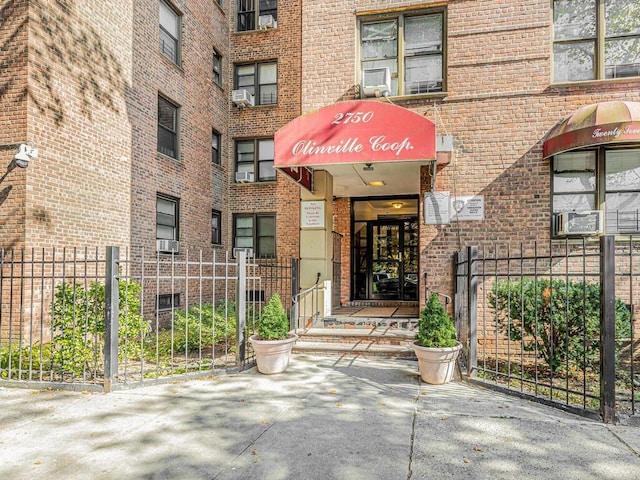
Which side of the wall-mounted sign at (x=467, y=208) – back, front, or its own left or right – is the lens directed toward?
front

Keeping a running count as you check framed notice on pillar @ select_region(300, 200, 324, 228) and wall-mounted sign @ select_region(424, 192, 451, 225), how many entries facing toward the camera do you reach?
2

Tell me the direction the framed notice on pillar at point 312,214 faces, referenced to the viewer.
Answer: facing the viewer

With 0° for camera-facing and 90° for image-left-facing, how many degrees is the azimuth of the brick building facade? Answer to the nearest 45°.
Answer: approximately 0°

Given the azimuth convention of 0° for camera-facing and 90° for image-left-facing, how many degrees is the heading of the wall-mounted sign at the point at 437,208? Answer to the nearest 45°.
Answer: approximately 0°

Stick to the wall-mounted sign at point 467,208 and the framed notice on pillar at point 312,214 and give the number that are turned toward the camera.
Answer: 2

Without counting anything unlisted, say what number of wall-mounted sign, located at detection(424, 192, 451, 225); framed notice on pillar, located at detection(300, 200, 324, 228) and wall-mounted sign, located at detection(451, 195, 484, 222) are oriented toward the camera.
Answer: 3

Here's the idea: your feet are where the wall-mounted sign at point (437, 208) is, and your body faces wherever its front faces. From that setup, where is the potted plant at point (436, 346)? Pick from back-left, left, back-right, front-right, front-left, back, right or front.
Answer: front
